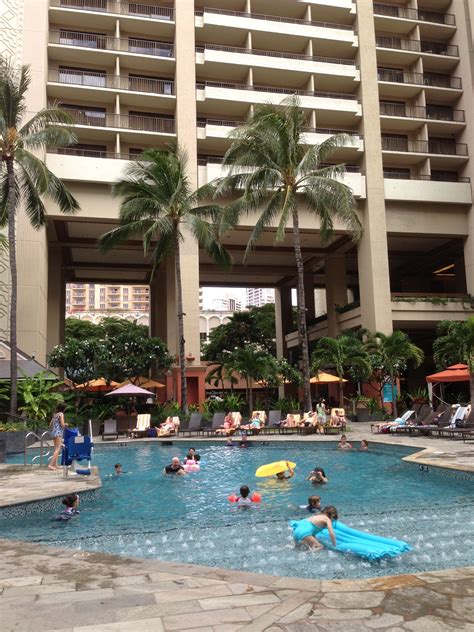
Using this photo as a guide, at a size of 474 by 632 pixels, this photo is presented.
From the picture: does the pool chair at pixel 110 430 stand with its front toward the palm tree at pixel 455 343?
no

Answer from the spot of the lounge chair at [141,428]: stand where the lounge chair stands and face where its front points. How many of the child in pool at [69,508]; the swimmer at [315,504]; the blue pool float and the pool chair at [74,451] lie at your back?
0

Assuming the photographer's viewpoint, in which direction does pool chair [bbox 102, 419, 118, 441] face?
facing the viewer

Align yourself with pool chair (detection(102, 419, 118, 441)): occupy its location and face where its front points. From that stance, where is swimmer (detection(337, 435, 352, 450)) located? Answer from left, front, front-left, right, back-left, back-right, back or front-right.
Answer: front-left

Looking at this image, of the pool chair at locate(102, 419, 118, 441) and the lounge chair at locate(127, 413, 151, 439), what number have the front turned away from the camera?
0

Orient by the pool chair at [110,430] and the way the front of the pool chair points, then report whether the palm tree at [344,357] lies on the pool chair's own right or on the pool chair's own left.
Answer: on the pool chair's own left

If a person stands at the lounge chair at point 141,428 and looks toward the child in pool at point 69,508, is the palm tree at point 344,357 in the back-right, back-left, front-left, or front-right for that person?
back-left

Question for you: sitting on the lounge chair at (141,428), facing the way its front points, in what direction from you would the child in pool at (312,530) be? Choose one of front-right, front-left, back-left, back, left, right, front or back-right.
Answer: front-left

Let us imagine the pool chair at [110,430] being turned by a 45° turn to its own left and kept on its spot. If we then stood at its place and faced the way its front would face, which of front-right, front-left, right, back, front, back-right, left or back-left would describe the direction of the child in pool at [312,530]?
front-right

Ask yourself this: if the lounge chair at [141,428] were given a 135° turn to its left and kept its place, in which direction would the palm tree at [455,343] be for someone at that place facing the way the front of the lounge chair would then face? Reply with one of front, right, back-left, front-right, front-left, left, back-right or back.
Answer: front

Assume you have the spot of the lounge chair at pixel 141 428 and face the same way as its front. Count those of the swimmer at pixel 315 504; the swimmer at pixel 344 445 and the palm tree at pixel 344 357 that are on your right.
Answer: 0

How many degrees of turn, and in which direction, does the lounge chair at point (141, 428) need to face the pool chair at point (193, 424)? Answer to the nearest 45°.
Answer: approximately 135° to its left

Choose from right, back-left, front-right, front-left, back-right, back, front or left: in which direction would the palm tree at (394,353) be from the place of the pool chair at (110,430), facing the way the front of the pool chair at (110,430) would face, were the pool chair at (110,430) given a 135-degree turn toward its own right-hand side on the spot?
back-right
